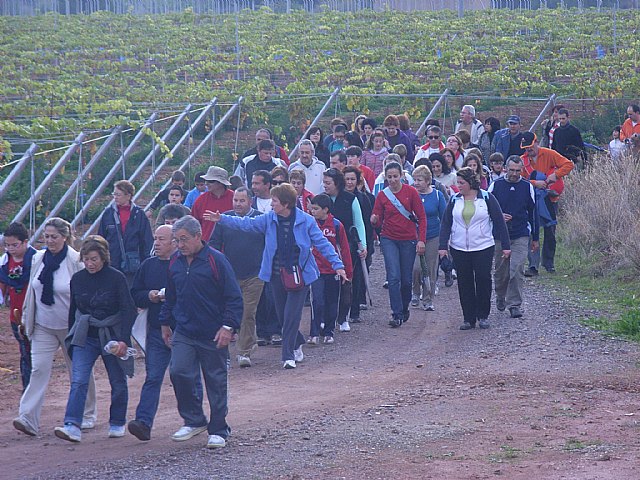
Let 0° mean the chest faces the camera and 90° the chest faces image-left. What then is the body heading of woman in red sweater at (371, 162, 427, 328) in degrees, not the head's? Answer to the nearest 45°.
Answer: approximately 0°

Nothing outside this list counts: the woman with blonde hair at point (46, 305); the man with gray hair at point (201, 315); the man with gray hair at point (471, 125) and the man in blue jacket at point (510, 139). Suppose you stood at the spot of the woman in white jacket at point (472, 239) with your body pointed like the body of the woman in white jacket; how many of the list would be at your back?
2

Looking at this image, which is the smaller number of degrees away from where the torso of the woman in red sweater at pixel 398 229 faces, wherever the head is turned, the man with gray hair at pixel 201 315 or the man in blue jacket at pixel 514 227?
the man with gray hair

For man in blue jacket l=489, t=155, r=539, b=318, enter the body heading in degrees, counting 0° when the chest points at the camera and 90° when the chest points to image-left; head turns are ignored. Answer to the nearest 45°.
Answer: approximately 0°

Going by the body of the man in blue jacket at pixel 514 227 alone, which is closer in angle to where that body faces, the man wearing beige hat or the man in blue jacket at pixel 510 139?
the man wearing beige hat

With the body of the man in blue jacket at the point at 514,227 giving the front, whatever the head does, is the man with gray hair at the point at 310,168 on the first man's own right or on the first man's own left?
on the first man's own right

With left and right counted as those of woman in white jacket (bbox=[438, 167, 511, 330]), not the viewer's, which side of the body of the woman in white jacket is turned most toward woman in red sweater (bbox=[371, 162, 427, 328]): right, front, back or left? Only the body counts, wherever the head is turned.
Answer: right
